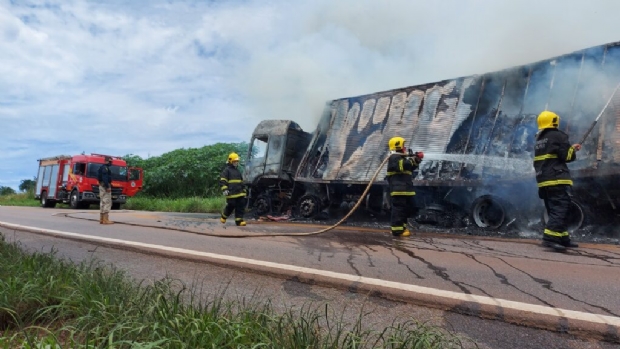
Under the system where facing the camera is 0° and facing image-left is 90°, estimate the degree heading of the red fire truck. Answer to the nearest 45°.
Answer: approximately 315°

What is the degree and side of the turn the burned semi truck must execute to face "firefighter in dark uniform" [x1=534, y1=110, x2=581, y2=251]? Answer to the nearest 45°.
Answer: approximately 135° to its left

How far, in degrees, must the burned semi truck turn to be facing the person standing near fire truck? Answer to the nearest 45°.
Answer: approximately 45° to its left

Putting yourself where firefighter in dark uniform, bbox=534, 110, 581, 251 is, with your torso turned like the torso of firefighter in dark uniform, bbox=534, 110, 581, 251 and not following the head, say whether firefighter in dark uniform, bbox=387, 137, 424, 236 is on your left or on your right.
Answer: on your left

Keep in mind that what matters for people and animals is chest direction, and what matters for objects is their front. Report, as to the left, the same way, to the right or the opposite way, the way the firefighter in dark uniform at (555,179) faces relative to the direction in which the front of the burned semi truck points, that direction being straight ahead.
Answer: to the right
